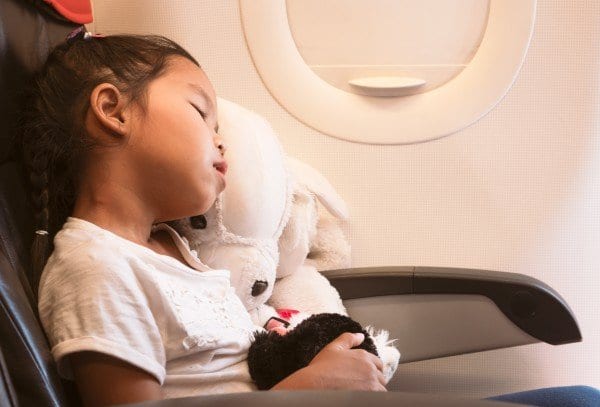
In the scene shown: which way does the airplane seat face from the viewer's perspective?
to the viewer's right
